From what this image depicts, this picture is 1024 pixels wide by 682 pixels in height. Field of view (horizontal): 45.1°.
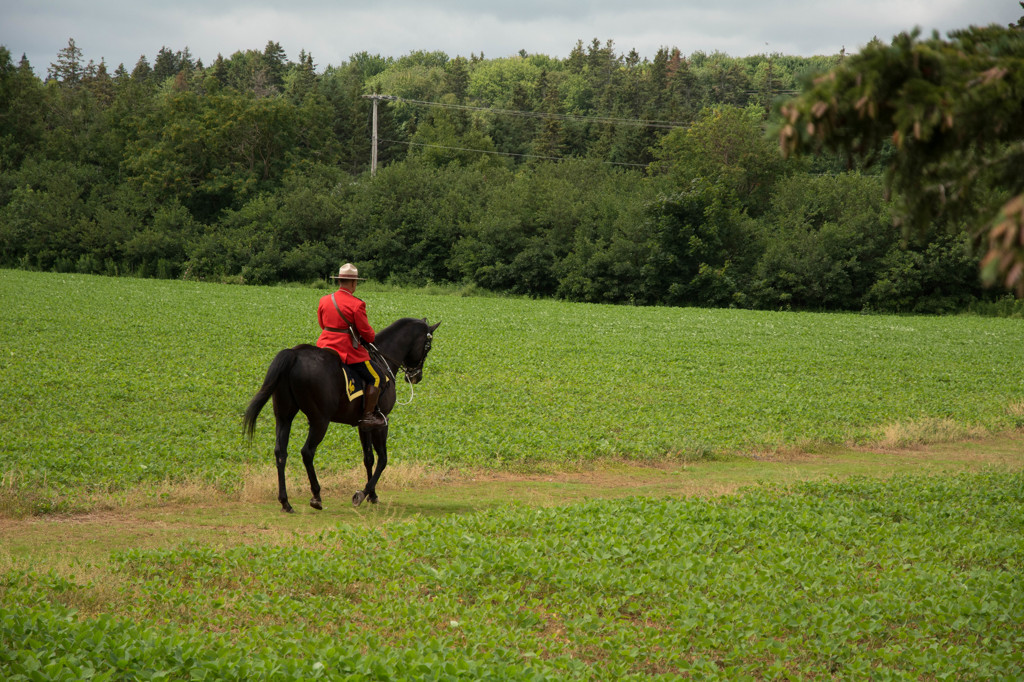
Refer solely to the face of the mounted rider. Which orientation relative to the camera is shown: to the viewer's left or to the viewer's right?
to the viewer's right

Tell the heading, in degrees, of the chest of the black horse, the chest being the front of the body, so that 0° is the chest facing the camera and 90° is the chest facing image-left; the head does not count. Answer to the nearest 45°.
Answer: approximately 225°

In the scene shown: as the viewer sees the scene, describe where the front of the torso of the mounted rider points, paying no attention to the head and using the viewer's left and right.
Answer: facing away from the viewer and to the right of the viewer
